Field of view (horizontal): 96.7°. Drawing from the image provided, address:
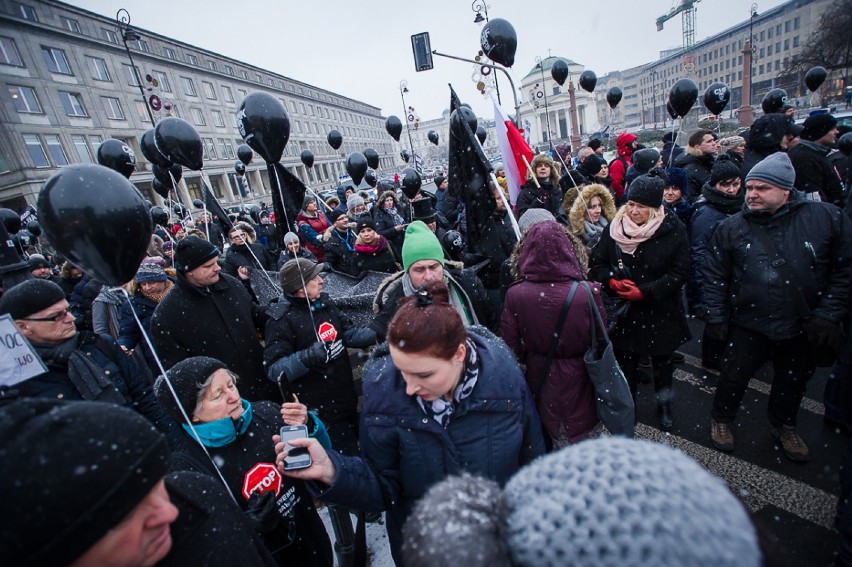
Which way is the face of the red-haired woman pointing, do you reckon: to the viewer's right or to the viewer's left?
to the viewer's left

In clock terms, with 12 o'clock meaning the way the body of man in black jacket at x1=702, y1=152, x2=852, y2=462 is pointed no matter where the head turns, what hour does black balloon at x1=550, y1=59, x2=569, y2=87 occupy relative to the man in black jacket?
The black balloon is roughly at 5 o'clock from the man in black jacket.

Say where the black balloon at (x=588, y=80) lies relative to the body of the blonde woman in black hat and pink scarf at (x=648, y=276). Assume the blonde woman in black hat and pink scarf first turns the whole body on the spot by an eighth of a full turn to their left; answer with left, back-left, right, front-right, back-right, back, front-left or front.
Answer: back

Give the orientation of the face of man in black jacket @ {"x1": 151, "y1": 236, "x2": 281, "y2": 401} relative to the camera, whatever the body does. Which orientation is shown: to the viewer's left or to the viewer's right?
to the viewer's right

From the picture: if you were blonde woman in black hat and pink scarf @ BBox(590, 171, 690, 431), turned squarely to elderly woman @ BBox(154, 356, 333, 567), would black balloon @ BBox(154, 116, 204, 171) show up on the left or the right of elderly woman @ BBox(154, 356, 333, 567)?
right

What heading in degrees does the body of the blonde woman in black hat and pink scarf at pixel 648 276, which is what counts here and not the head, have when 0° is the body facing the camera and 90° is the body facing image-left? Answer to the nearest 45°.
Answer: approximately 45°

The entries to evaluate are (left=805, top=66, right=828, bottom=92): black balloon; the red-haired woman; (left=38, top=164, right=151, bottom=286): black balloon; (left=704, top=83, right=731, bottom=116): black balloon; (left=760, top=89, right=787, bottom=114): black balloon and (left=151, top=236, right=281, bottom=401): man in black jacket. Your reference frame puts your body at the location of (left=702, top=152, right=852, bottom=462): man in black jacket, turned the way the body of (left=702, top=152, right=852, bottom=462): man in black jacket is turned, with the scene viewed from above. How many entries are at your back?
3

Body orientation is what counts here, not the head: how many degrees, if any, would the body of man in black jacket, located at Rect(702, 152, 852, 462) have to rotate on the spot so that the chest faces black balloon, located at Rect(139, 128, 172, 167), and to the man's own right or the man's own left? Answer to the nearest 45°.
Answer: approximately 90° to the man's own right

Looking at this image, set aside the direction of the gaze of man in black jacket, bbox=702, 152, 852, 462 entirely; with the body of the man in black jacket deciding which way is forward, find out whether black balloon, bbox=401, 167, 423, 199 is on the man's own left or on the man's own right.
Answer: on the man's own right

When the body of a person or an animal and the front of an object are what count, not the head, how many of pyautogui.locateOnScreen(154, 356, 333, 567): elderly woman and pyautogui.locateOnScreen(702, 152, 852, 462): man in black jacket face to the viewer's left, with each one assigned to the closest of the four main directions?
0

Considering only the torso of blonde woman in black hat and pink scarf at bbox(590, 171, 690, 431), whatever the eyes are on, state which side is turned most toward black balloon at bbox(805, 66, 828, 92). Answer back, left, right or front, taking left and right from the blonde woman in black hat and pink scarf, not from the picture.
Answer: back

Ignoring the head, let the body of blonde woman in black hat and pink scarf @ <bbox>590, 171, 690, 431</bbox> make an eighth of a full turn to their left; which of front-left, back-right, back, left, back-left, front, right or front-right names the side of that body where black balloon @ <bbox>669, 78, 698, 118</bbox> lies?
back
